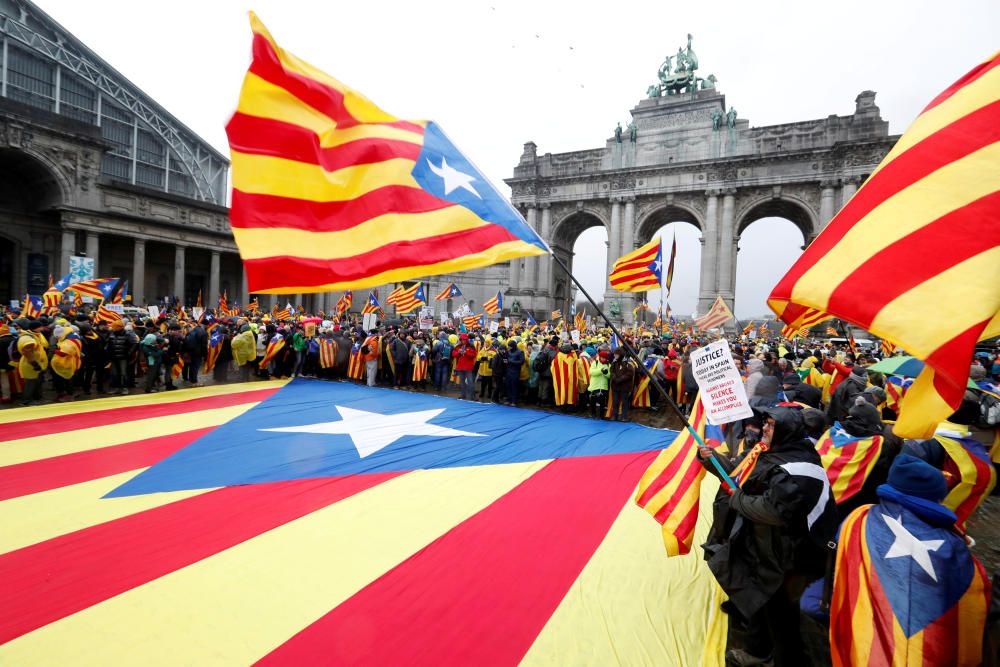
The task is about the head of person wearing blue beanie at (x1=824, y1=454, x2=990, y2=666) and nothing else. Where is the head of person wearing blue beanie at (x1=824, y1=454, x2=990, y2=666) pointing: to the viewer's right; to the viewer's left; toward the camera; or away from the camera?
away from the camera

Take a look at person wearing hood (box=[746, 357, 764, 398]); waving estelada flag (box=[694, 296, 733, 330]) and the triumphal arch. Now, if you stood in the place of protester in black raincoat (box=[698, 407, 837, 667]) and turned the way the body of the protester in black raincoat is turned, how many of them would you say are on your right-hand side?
3

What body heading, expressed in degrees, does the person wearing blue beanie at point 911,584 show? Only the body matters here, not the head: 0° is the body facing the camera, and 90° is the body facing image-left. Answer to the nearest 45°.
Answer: approximately 180°

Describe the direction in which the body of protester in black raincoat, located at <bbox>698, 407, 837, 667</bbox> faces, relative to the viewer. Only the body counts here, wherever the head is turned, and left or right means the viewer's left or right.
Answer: facing to the left of the viewer

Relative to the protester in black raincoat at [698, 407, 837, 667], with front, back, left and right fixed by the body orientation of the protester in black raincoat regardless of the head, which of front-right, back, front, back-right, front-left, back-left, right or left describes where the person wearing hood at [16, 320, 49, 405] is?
front

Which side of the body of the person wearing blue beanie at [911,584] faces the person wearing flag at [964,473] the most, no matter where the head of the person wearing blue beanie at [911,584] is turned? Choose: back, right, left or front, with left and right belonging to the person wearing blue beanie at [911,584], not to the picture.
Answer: front

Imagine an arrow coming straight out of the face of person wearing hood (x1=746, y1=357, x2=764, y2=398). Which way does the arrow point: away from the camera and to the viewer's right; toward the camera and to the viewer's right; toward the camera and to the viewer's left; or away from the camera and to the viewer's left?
away from the camera and to the viewer's left

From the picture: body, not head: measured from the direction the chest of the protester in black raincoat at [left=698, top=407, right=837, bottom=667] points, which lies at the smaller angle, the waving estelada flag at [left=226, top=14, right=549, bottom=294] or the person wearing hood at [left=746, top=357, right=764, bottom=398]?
the waving estelada flag

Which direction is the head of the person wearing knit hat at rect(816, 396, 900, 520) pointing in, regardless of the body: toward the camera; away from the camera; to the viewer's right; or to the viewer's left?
away from the camera

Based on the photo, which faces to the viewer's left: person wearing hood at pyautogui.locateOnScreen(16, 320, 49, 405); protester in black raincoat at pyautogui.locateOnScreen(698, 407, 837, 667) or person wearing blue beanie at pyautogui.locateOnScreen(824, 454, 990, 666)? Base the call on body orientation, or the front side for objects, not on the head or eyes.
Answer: the protester in black raincoat

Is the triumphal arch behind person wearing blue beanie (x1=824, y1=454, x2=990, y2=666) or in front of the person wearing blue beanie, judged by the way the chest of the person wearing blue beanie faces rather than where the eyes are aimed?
in front
